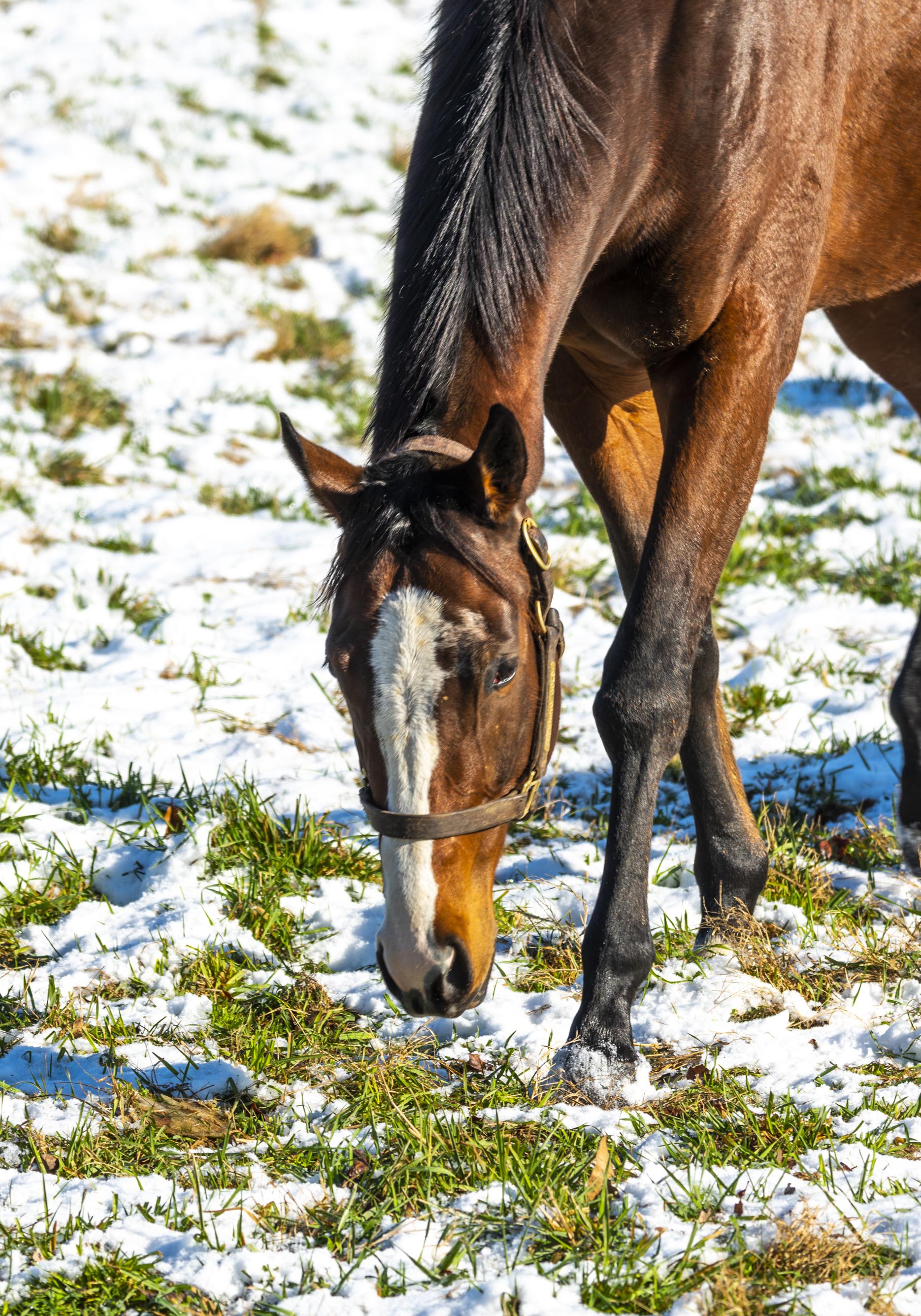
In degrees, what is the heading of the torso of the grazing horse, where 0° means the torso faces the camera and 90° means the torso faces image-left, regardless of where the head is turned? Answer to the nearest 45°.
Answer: approximately 45°
